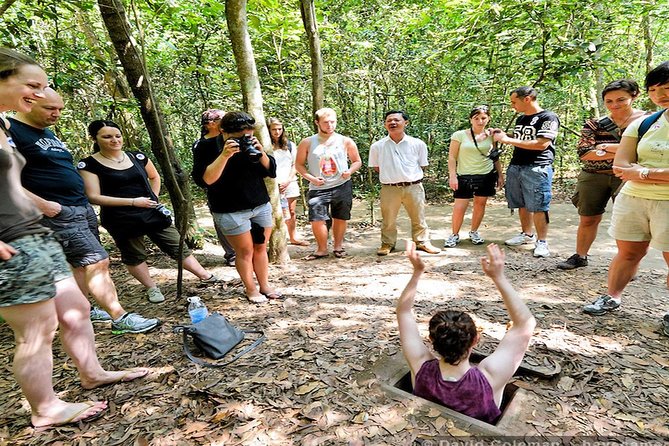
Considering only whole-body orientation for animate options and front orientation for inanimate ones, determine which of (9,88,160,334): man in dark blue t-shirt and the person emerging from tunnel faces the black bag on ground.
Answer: the man in dark blue t-shirt

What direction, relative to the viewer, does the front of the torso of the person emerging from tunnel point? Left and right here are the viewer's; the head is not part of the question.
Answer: facing away from the viewer

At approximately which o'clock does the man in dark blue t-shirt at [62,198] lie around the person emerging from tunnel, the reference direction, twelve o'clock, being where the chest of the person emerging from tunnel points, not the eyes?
The man in dark blue t-shirt is roughly at 9 o'clock from the person emerging from tunnel.

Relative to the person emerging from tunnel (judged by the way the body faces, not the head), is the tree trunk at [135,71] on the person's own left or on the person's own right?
on the person's own left

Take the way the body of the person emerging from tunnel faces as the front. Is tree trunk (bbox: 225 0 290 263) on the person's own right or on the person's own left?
on the person's own left

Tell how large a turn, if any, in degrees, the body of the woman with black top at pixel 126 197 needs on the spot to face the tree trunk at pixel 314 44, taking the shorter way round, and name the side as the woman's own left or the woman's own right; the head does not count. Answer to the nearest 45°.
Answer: approximately 90° to the woman's own left

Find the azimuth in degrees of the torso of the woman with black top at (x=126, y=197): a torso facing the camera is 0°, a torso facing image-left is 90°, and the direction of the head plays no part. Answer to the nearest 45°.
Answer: approximately 315°

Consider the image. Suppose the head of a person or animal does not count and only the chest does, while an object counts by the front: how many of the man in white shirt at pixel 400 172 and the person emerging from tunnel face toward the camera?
1

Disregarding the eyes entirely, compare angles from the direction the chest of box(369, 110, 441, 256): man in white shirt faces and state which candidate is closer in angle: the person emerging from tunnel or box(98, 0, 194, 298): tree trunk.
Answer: the person emerging from tunnel

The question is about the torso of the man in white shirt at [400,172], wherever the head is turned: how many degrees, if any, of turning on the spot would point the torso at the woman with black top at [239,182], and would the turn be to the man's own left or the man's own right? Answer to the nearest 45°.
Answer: approximately 45° to the man's own right

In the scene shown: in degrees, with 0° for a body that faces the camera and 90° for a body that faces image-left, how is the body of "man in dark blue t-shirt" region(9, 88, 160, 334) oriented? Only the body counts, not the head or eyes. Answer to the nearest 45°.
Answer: approximately 315°

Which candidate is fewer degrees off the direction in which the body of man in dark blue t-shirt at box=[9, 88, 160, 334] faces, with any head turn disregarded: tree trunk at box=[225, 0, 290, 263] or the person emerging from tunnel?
the person emerging from tunnel
